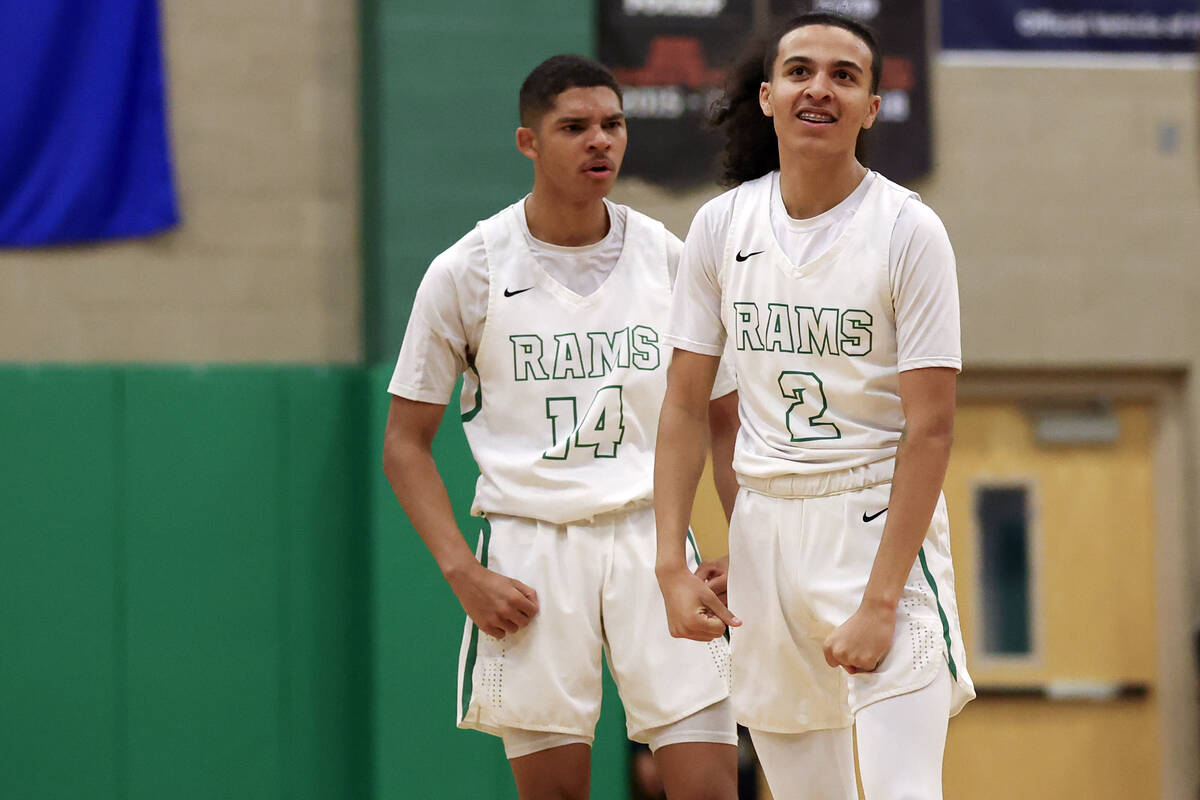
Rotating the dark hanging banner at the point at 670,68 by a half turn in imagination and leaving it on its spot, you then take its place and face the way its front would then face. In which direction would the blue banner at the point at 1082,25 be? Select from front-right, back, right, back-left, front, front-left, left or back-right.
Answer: right

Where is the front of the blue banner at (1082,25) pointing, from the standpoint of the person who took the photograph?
facing the viewer

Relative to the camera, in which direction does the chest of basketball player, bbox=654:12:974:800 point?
toward the camera

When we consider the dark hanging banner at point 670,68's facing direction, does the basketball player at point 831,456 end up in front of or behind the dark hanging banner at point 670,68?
in front

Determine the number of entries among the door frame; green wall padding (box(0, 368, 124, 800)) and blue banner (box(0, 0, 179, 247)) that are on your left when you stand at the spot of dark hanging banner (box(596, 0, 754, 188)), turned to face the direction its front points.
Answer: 1

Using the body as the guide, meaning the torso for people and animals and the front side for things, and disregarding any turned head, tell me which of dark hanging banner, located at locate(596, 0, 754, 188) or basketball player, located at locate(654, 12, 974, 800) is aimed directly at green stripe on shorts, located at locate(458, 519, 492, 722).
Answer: the dark hanging banner

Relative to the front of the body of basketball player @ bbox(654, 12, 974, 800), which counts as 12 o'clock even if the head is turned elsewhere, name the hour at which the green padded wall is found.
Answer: The green padded wall is roughly at 5 o'clock from the basketball player.

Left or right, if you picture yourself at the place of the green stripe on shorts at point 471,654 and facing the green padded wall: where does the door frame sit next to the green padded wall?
right

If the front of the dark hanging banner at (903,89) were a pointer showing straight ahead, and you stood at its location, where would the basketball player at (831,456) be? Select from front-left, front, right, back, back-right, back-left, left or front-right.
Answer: front

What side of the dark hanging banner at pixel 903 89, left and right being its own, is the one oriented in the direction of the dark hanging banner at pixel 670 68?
right

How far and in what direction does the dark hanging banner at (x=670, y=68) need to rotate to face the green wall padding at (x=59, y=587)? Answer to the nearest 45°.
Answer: approximately 90° to its right
